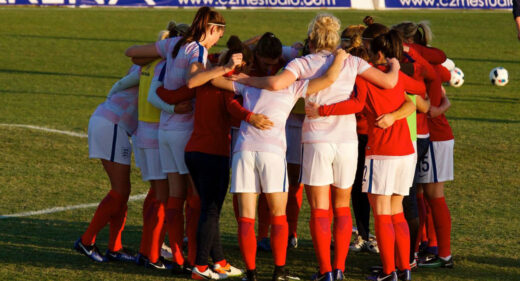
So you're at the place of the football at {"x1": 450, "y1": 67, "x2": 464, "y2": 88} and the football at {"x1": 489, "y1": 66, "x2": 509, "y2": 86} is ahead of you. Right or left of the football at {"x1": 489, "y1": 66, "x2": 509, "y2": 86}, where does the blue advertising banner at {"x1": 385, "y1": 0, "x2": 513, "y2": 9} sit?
left

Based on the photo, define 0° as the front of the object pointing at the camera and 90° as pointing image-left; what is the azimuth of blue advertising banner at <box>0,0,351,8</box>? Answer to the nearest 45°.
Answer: approximately 0°

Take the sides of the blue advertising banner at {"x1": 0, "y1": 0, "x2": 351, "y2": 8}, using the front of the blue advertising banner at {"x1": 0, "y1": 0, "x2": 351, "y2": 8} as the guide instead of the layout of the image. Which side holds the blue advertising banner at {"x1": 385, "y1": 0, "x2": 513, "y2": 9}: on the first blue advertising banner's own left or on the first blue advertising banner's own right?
on the first blue advertising banner's own left

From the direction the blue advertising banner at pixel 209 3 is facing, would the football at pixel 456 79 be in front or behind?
in front

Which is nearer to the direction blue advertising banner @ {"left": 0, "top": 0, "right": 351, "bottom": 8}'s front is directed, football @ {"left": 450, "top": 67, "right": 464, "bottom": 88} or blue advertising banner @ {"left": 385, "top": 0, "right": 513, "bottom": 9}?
the football

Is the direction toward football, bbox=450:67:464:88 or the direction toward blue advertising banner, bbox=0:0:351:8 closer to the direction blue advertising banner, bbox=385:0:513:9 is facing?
the football

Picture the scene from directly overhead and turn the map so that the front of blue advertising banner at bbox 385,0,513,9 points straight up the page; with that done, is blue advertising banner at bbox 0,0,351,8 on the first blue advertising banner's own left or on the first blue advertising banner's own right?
on the first blue advertising banner's own right

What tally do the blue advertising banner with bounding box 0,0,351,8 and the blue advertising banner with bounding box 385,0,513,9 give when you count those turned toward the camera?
2

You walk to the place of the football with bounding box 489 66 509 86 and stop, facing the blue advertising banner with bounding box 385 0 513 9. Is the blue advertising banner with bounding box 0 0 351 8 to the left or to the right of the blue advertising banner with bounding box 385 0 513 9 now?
left

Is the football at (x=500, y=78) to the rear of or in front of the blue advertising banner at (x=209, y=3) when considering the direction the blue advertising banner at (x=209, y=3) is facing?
in front
